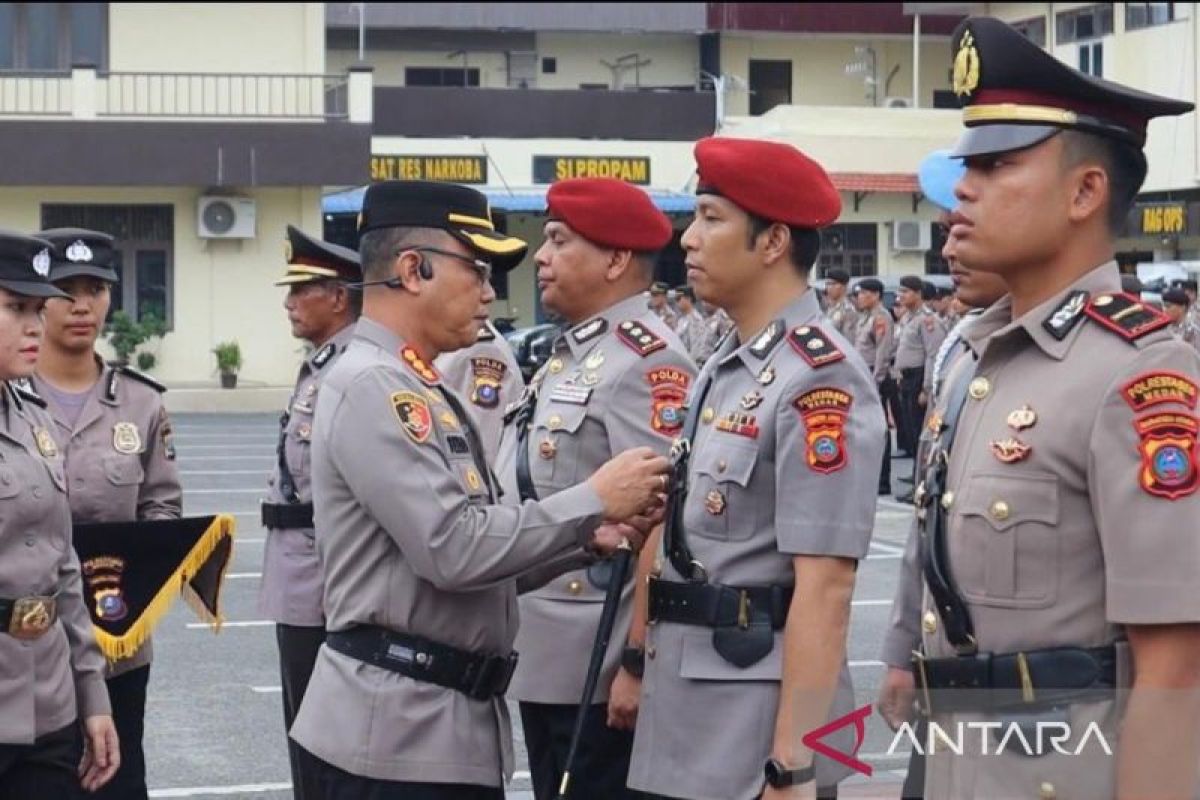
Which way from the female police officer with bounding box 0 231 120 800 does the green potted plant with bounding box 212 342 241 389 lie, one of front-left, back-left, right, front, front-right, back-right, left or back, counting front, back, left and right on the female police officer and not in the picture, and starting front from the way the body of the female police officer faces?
back-left

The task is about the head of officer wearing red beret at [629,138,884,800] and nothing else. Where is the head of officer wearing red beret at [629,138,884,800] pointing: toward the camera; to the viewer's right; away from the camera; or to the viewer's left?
to the viewer's left

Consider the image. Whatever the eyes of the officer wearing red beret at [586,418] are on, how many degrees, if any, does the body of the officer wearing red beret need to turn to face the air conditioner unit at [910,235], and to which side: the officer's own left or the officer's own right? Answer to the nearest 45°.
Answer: approximately 135° to the officer's own right

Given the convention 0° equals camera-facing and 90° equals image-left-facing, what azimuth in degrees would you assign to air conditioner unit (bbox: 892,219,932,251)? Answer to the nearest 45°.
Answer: approximately 0°

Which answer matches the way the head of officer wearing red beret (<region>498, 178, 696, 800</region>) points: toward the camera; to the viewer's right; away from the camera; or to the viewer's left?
to the viewer's left

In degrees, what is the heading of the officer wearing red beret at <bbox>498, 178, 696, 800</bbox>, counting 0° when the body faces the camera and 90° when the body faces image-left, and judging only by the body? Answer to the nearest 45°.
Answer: approximately 45°

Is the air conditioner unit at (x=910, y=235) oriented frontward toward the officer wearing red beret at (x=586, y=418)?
yes

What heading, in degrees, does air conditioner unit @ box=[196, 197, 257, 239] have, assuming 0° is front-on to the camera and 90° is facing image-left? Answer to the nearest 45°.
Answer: approximately 0°
